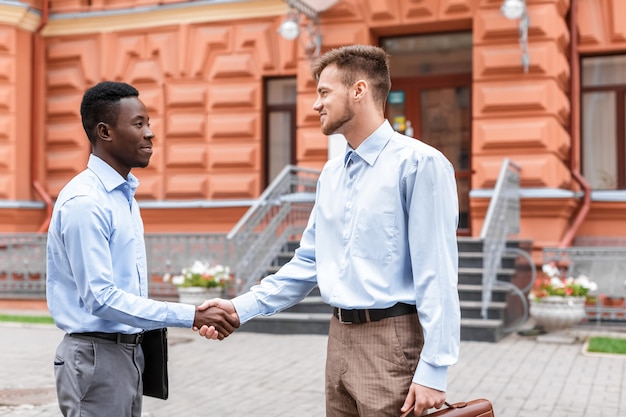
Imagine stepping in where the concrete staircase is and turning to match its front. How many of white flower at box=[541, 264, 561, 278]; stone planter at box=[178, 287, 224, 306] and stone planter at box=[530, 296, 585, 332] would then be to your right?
1

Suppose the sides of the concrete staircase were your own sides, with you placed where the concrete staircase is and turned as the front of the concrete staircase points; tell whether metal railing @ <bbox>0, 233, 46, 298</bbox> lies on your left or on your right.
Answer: on your right

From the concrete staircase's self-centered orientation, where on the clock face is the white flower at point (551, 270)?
The white flower is roughly at 9 o'clock from the concrete staircase.

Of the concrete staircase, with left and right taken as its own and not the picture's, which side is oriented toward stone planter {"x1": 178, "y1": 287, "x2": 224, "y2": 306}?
right

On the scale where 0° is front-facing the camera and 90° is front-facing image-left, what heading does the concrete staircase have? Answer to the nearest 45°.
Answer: approximately 0°

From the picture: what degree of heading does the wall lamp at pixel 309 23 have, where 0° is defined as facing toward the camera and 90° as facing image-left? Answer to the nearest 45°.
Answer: approximately 45°

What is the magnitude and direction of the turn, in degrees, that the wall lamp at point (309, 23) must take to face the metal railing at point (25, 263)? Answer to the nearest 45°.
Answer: approximately 45° to its right

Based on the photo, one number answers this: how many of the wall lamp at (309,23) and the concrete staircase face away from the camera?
0

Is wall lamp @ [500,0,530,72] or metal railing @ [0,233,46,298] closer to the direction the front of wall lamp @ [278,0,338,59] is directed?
the metal railing
